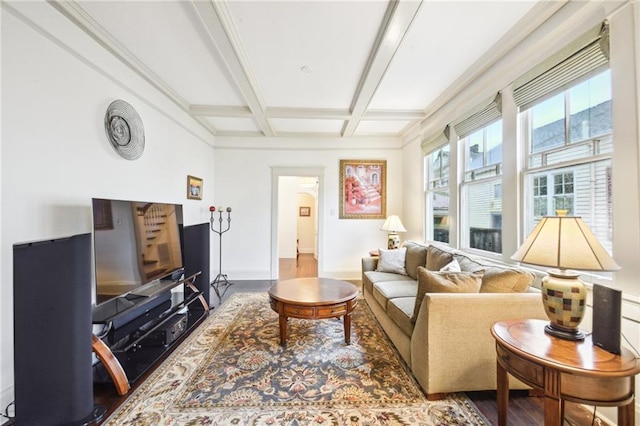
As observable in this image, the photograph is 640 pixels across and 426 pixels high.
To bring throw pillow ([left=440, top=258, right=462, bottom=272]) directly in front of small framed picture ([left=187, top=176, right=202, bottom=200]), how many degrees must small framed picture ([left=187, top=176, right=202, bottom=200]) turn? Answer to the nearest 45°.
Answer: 0° — it already faces it

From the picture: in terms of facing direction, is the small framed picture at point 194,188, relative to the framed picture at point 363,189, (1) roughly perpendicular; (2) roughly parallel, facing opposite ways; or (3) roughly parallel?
roughly perpendicular

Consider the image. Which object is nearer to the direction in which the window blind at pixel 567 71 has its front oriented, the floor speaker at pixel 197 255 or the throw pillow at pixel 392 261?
the floor speaker

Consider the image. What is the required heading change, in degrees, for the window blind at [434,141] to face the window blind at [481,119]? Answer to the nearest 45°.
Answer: approximately 90° to its left

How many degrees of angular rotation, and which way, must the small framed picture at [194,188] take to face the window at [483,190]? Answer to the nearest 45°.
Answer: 0° — it already faces it

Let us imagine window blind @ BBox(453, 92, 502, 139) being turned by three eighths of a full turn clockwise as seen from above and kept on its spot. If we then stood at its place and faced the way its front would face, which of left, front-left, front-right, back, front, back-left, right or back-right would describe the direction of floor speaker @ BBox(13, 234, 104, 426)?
back-left

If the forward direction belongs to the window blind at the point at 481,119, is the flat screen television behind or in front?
in front

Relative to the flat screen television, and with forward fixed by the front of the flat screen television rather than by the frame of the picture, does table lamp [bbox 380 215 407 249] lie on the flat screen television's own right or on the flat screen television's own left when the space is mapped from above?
on the flat screen television's own left

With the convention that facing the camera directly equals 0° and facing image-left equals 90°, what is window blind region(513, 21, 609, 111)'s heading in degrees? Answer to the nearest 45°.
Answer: approximately 45°

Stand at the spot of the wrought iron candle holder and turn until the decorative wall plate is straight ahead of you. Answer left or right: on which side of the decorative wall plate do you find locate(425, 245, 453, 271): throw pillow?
left

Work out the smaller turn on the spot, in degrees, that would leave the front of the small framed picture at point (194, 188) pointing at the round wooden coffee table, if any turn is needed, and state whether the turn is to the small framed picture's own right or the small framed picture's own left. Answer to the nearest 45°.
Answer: approximately 45° to the small framed picture's own right

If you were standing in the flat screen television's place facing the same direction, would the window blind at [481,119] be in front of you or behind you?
in front

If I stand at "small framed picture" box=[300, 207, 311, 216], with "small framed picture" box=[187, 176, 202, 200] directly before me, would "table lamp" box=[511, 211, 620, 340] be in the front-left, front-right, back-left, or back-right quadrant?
front-left

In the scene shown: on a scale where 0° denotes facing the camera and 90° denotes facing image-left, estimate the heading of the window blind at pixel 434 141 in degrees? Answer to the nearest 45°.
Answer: approximately 45°

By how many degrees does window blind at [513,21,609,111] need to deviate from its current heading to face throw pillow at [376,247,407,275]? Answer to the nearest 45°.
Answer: approximately 45° to its right

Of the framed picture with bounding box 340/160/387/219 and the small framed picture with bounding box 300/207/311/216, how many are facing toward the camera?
2

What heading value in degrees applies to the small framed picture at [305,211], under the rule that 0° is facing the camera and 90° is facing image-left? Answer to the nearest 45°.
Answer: approximately 0°

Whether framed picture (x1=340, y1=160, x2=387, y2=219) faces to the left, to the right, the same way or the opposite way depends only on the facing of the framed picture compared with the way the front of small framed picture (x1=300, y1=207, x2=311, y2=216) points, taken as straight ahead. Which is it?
the same way

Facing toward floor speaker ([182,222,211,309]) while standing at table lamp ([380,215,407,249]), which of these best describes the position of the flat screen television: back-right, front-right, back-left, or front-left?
front-left

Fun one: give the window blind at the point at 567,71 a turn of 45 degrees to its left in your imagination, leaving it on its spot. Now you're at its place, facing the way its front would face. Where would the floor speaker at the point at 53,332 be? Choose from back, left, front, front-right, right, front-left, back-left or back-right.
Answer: front-right

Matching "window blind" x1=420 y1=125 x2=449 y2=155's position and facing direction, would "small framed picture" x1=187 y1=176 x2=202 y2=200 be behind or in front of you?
in front

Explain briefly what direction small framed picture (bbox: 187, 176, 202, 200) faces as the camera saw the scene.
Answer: facing the viewer and to the right of the viewer
